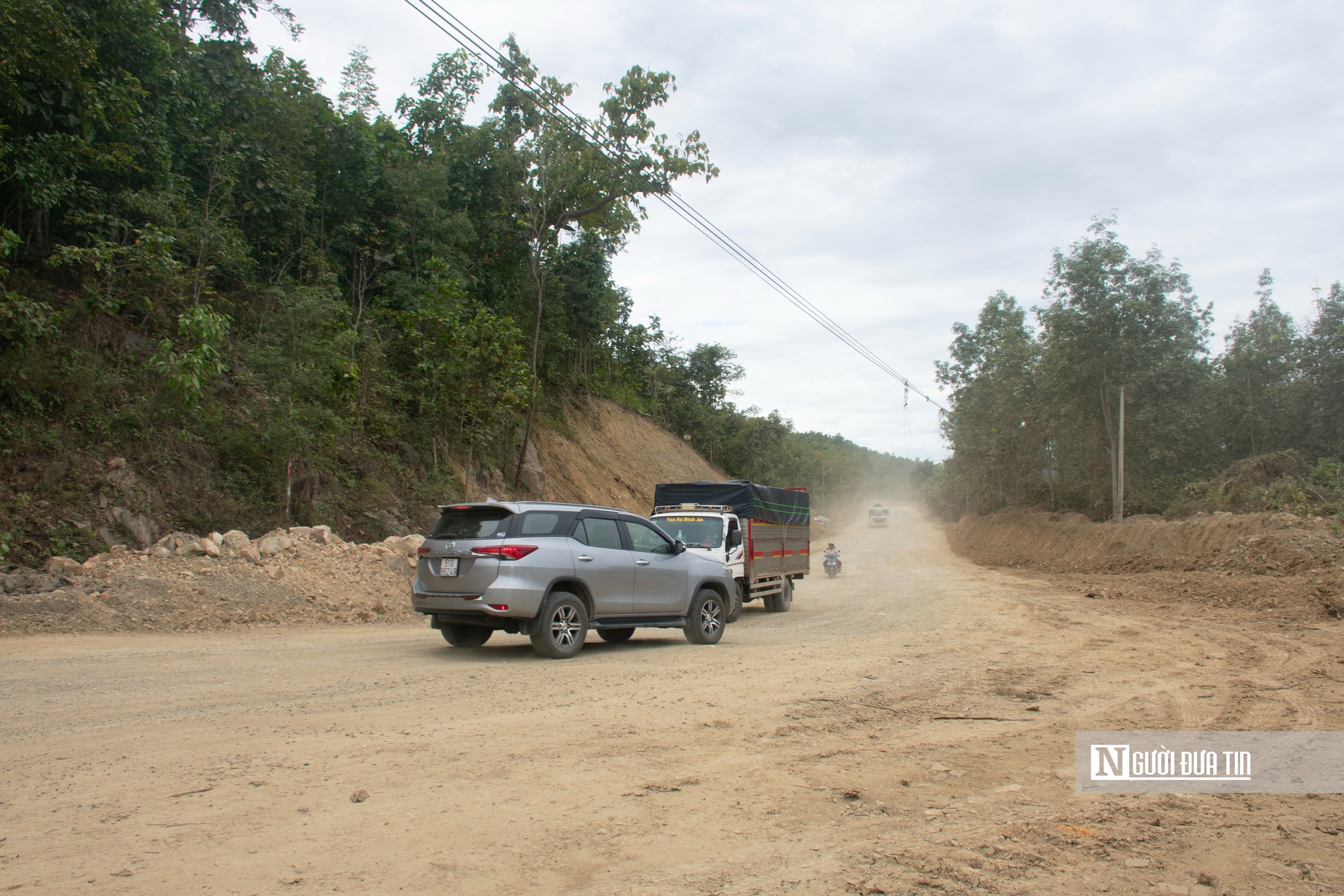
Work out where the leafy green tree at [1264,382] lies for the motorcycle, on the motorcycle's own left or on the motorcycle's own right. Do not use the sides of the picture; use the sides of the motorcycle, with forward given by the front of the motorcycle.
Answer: on the motorcycle's own left

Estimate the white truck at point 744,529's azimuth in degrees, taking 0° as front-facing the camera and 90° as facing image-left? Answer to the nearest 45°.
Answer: approximately 45°

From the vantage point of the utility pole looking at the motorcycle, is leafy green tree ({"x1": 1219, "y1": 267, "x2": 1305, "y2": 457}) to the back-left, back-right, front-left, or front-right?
back-right

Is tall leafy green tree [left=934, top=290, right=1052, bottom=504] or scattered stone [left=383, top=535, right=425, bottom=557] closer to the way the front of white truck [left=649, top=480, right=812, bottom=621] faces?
the scattered stone

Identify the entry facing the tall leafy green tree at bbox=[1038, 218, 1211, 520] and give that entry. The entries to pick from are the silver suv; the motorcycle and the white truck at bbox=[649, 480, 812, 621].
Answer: the silver suv

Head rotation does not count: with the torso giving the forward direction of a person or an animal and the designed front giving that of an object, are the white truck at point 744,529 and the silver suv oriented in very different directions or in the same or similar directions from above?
very different directions

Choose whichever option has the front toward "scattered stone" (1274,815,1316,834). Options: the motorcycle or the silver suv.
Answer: the motorcycle

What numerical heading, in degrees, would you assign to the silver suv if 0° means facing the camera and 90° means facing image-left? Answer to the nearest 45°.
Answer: approximately 225°

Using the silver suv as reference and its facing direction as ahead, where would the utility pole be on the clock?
The utility pole is roughly at 12 o'clock from the silver suv.

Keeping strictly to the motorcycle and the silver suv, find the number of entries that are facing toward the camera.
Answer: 1
